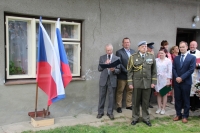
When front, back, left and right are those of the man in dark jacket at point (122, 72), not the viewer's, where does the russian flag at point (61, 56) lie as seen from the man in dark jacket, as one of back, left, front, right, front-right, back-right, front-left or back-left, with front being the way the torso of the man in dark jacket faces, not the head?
front-right

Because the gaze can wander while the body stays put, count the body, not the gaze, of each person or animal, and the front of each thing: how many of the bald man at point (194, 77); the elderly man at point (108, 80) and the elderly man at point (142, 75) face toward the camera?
3

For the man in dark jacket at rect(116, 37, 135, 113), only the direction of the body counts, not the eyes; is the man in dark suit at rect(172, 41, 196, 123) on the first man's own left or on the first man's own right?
on the first man's own left

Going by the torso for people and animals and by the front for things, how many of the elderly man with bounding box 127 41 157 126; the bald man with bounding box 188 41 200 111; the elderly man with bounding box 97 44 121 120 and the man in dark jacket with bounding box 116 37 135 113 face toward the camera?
4

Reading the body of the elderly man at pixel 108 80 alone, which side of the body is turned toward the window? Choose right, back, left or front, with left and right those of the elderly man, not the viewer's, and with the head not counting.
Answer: right

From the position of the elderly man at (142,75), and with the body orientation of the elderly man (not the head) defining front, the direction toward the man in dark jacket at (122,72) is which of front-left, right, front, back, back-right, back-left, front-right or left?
back-right

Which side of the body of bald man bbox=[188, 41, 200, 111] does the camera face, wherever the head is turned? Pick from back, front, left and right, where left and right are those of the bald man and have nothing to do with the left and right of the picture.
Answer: front

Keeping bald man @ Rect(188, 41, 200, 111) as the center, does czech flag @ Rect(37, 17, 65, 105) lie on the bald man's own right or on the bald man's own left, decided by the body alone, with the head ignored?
on the bald man's own right

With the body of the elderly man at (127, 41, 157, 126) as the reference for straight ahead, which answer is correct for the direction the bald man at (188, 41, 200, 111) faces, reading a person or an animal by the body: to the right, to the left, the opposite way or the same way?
the same way

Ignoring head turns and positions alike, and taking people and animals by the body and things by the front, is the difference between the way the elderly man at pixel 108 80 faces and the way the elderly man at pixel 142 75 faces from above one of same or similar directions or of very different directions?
same or similar directions

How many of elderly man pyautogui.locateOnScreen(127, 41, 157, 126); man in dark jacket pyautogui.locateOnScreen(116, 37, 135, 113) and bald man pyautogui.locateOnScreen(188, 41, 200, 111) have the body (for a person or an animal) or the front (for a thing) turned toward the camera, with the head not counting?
3

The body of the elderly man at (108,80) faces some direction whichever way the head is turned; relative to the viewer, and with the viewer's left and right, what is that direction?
facing the viewer

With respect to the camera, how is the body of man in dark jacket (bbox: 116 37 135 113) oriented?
toward the camera

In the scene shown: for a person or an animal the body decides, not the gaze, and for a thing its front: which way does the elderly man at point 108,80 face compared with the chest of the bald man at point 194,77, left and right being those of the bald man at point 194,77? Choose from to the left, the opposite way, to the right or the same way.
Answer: the same way

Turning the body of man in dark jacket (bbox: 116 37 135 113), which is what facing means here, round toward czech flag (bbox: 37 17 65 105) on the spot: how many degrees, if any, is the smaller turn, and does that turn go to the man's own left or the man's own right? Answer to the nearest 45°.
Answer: approximately 45° to the man's own right

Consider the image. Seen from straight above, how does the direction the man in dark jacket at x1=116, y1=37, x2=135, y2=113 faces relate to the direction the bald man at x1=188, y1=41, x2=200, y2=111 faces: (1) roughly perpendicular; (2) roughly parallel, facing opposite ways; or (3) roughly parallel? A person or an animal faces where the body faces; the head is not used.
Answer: roughly parallel

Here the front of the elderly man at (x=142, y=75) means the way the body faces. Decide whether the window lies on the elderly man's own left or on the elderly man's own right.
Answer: on the elderly man's own right
